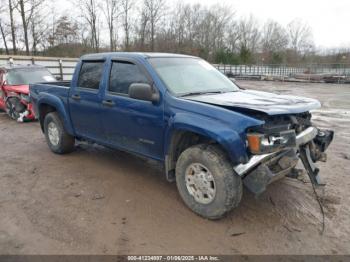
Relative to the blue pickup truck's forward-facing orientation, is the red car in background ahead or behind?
behind

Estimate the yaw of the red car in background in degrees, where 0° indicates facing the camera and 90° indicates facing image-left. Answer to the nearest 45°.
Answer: approximately 315°

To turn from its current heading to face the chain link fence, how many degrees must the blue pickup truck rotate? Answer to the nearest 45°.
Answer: approximately 135° to its left

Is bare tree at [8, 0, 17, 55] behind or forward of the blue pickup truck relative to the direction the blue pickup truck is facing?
behind

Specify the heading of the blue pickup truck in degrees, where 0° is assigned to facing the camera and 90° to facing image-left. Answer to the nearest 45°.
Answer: approximately 315°
